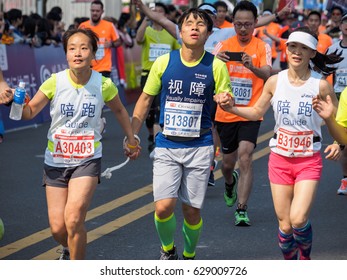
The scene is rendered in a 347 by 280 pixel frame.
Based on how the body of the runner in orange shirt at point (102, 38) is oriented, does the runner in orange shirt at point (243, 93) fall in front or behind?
in front

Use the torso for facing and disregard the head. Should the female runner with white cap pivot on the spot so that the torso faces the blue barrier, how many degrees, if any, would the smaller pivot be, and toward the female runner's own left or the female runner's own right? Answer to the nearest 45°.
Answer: approximately 135° to the female runner's own right

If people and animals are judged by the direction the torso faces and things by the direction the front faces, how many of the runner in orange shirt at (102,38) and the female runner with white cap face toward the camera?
2

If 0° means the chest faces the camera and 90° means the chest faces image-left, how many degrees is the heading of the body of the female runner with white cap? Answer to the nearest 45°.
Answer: approximately 0°

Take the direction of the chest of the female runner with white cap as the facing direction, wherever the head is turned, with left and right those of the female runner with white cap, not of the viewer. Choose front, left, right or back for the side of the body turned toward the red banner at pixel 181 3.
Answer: back

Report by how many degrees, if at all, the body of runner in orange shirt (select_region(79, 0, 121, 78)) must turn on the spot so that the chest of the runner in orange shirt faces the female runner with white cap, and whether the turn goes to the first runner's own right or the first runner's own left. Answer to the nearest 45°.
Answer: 0° — they already face them
